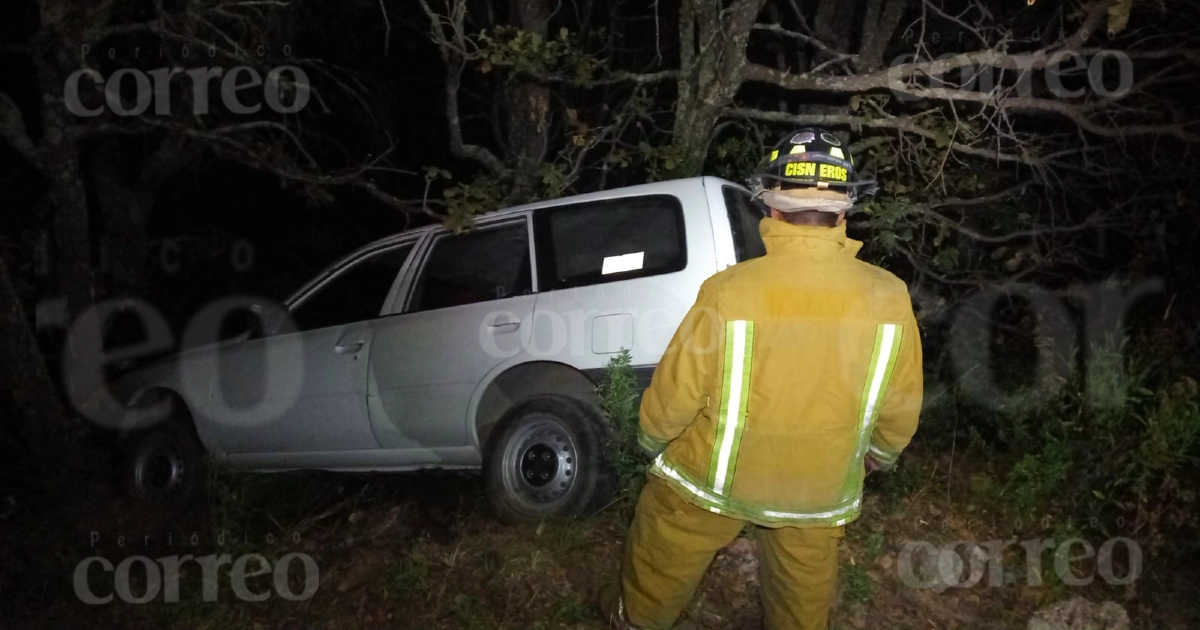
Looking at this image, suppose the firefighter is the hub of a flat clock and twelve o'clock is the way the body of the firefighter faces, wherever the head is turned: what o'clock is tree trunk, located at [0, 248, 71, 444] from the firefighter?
The tree trunk is roughly at 10 o'clock from the firefighter.

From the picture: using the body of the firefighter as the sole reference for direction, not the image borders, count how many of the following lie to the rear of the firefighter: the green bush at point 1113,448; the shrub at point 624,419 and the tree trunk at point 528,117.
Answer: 0

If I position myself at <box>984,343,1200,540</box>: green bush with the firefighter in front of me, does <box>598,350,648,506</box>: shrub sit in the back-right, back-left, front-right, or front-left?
front-right

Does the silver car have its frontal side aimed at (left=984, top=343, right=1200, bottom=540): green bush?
no

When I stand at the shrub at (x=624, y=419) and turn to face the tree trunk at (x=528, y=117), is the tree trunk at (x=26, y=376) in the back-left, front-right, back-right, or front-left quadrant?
front-left

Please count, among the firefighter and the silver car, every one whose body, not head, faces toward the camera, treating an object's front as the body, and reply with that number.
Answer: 0

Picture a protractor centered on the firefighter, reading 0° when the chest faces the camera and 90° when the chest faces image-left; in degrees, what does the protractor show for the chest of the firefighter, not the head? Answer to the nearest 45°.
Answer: approximately 180°

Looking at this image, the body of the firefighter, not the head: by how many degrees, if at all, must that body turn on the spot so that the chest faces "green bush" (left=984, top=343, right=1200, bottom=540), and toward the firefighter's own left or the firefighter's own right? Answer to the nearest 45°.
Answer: approximately 45° to the firefighter's own right

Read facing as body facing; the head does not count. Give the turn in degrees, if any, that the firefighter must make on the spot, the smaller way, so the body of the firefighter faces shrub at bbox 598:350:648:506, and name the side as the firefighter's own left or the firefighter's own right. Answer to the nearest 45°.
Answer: approximately 45° to the firefighter's own left

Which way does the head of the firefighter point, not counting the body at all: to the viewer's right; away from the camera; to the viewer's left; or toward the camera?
away from the camera

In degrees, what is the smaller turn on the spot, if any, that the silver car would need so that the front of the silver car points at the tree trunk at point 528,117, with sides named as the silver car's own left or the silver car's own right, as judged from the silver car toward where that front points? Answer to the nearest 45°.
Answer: approximately 45° to the silver car's own right

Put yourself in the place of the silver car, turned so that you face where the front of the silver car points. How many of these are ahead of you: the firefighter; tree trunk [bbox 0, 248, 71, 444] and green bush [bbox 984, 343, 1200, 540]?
1

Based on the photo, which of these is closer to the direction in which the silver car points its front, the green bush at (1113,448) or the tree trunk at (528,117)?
the tree trunk

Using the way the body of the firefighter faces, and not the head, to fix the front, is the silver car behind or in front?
in front

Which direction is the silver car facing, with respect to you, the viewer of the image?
facing away from the viewer and to the left of the viewer

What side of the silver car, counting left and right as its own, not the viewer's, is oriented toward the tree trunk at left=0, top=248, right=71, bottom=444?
front
